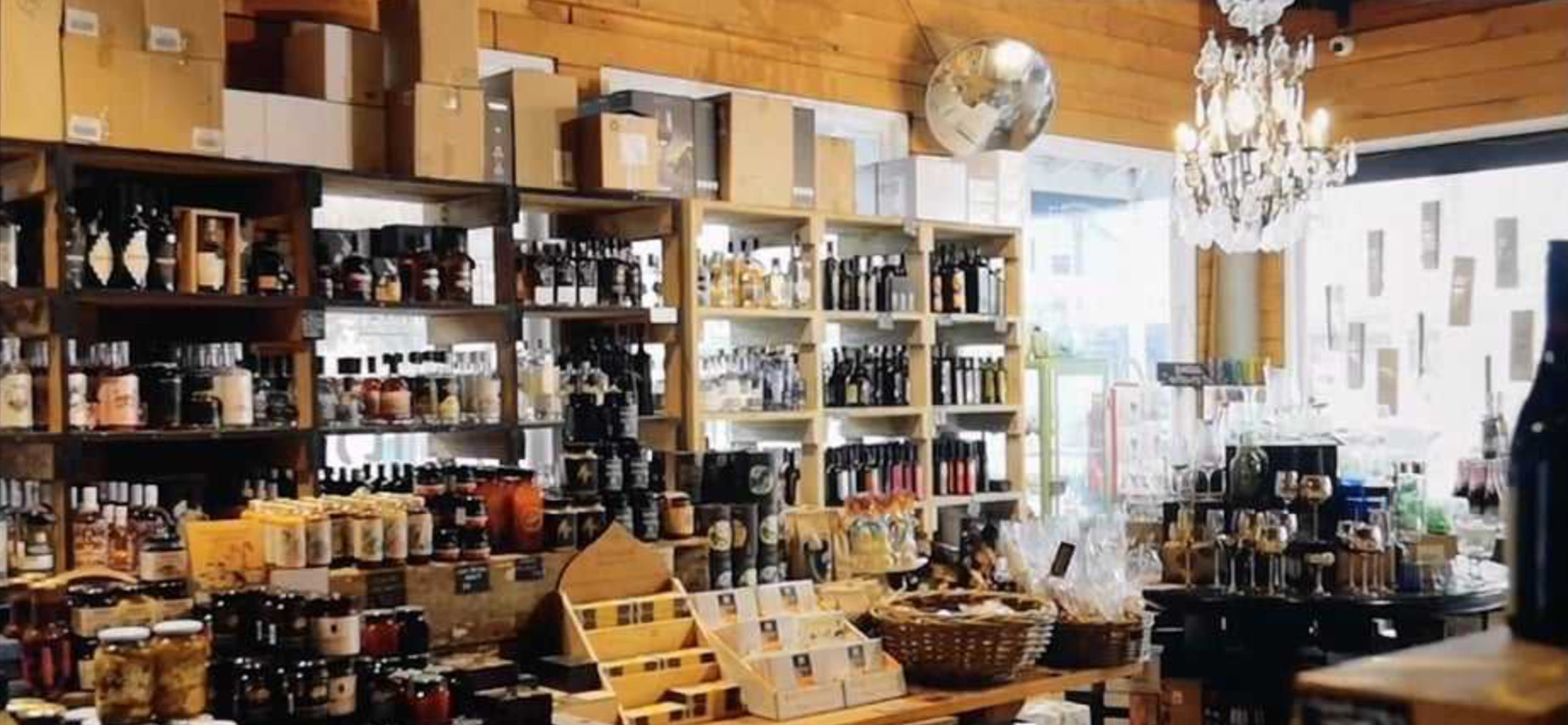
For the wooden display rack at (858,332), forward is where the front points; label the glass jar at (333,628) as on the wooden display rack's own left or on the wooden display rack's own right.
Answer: on the wooden display rack's own right

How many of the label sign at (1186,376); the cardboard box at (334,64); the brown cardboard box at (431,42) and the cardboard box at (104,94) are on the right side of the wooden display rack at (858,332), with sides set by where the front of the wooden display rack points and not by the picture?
3

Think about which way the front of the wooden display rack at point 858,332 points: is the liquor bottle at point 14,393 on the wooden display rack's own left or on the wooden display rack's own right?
on the wooden display rack's own right

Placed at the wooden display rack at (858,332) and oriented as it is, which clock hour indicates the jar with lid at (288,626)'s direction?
The jar with lid is roughly at 2 o'clock from the wooden display rack.

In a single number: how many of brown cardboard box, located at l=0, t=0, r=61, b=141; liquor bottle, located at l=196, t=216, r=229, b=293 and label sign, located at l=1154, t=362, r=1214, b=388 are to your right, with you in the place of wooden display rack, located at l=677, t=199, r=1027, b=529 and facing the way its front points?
2

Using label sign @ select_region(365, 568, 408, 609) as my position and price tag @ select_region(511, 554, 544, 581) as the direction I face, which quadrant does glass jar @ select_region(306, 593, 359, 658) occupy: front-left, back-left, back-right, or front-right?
back-right

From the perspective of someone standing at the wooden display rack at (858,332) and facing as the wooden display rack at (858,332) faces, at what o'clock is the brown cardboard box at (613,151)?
The brown cardboard box is roughly at 3 o'clock from the wooden display rack.

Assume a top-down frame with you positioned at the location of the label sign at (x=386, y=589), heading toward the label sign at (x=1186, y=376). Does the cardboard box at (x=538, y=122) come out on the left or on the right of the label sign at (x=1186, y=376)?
left

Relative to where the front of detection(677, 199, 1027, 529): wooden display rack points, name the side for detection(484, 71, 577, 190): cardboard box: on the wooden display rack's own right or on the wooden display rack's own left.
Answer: on the wooden display rack's own right

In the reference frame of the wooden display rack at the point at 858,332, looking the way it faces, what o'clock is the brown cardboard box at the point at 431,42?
The brown cardboard box is roughly at 3 o'clock from the wooden display rack.

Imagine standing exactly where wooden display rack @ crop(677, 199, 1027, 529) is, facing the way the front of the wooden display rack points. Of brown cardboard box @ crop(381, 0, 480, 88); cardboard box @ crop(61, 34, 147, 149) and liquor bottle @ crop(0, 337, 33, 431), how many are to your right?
3

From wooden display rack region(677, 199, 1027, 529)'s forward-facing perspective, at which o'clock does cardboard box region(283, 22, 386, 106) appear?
The cardboard box is roughly at 3 o'clock from the wooden display rack.

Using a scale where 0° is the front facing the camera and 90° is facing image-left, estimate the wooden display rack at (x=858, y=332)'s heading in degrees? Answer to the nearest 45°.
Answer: approximately 315°

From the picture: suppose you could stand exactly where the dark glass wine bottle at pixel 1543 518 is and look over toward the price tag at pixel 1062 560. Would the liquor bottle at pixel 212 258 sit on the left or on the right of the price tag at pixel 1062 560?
left

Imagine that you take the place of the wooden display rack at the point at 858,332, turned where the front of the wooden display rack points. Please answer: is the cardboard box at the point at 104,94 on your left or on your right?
on your right
